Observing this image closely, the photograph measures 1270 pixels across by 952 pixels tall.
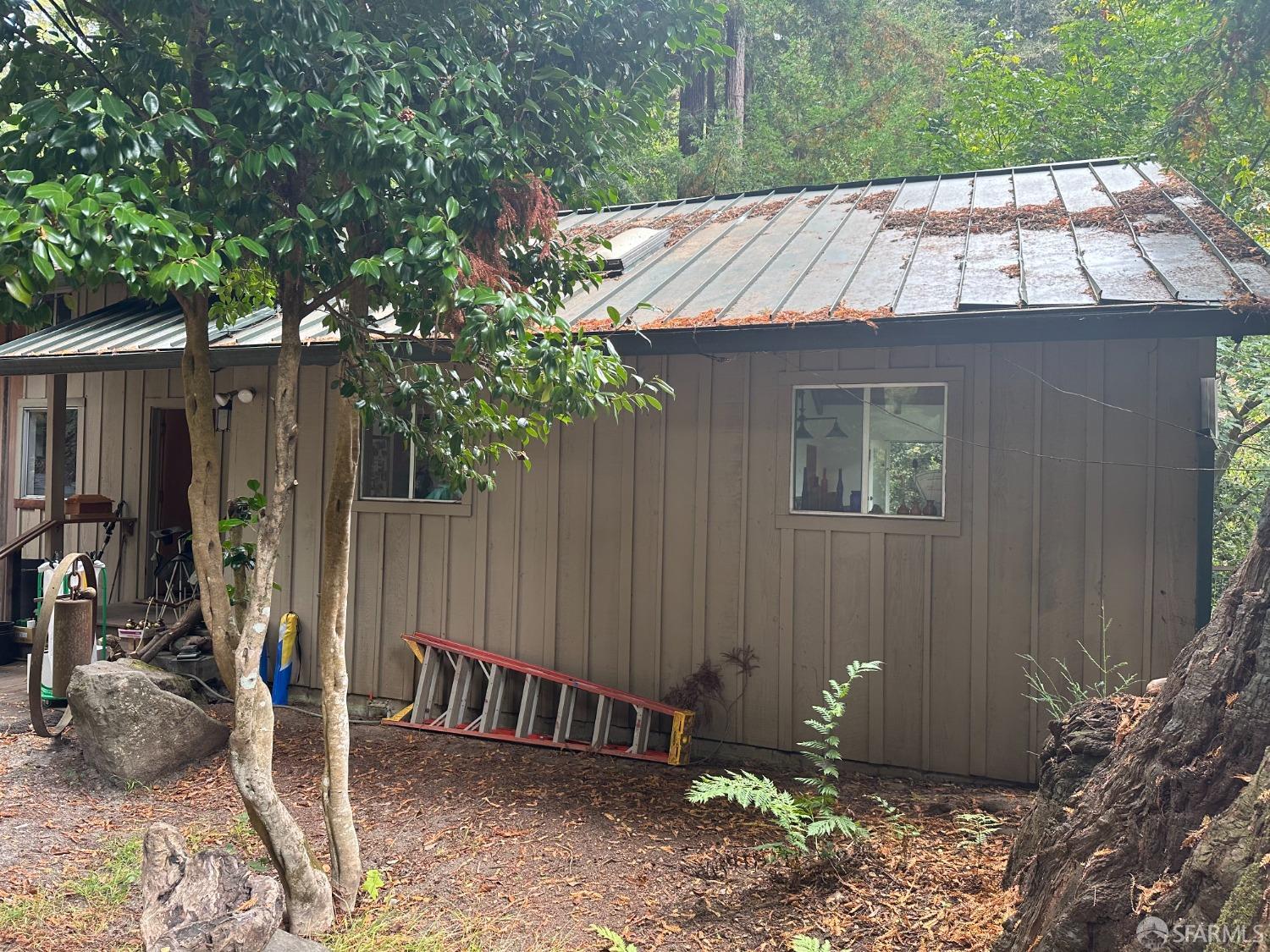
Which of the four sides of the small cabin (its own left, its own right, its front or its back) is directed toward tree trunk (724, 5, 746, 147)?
back

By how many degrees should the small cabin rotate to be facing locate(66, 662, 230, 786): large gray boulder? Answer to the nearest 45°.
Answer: approximately 90° to its right

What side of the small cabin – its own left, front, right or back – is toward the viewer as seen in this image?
front

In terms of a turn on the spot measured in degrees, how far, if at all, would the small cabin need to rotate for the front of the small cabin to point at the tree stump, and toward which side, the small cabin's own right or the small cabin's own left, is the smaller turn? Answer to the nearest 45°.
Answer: approximately 45° to the small cabin's own right

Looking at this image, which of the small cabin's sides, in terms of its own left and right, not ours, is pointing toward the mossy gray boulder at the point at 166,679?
right

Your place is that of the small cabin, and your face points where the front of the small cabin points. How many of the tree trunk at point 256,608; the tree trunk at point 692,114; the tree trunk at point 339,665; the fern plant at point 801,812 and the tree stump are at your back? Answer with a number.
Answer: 1

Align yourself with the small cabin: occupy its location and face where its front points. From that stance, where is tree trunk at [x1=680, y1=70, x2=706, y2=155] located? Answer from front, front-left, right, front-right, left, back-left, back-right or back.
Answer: back

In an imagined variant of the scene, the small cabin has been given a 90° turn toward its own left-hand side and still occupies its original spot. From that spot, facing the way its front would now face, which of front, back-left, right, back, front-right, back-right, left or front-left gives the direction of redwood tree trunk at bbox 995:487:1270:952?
right

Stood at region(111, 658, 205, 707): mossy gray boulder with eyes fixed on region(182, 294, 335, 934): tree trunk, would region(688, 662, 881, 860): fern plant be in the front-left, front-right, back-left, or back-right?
front-left

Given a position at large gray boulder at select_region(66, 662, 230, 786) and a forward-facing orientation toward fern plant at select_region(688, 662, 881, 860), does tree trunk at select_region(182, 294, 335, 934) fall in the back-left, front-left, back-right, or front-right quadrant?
front-right

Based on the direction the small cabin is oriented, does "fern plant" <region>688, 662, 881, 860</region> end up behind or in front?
in front
